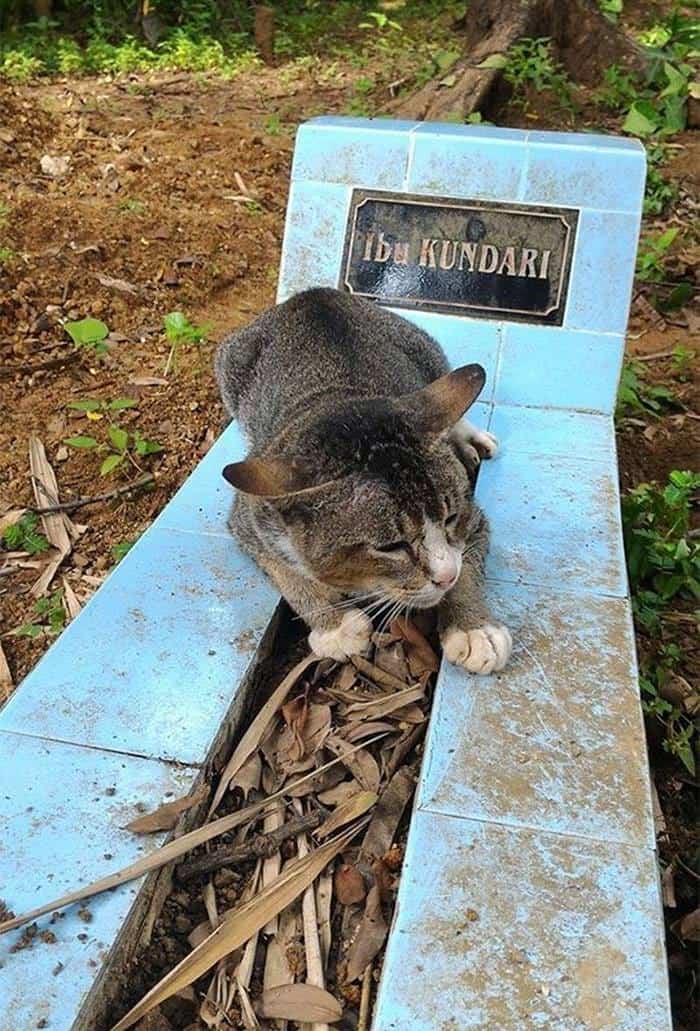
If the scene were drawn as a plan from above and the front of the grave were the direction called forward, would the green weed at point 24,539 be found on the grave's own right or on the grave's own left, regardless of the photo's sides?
on the grave's own right

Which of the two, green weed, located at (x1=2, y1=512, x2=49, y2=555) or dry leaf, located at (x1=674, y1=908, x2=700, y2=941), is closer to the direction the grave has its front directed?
the dry leaf

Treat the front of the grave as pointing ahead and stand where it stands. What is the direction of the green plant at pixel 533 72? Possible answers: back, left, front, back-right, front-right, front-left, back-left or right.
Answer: back

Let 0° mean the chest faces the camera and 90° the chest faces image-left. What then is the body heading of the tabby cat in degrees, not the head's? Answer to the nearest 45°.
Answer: approximately 315°

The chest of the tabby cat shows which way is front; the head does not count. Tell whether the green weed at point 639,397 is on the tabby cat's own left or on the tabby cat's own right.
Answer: on the tabby cat's own left

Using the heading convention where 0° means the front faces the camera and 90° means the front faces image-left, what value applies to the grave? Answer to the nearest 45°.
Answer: approximately 0°

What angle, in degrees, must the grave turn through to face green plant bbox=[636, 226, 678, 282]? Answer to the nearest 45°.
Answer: approximately 180°
